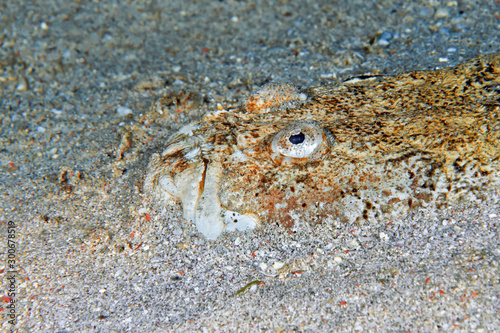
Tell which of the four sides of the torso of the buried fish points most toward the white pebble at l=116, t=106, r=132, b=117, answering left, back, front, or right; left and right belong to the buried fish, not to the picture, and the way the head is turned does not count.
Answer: front

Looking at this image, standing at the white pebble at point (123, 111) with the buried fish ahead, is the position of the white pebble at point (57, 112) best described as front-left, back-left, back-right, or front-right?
back-right

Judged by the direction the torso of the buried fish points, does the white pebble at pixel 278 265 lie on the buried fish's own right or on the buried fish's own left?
on the buried fish's own left

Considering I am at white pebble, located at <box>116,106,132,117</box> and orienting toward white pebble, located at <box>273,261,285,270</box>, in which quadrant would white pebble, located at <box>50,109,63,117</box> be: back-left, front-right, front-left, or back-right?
back-right

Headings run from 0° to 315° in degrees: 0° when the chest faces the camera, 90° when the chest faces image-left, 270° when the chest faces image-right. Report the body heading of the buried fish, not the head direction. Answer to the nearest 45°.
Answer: approximately 90°

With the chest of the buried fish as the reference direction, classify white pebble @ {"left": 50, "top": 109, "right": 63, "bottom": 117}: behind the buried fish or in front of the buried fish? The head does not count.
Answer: in front
